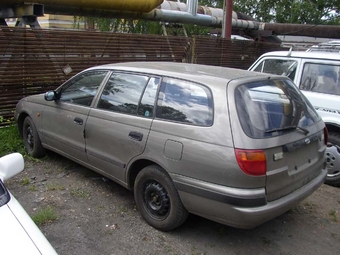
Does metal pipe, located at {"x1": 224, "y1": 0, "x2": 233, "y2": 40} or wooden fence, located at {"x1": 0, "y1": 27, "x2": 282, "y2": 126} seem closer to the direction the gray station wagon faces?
the wooden fence

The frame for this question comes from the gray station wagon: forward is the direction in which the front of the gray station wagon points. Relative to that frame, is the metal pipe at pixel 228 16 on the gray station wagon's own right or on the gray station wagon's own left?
on the gray station wagon's own right

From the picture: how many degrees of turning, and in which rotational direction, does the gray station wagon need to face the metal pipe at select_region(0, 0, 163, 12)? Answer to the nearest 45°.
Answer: approximately 45° to its right

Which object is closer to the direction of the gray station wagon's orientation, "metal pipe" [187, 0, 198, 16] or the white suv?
the metal pipe

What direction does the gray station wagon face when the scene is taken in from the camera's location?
facing away from the viewer and to the left of the viewer

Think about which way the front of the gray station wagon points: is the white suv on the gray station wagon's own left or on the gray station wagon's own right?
on the gray station wagon's own right

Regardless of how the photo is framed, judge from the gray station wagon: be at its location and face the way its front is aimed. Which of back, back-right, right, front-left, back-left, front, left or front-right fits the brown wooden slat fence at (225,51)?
front-right

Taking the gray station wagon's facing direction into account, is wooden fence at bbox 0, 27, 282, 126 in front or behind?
in front

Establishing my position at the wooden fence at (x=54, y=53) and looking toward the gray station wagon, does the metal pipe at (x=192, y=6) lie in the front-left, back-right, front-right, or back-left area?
back-left
